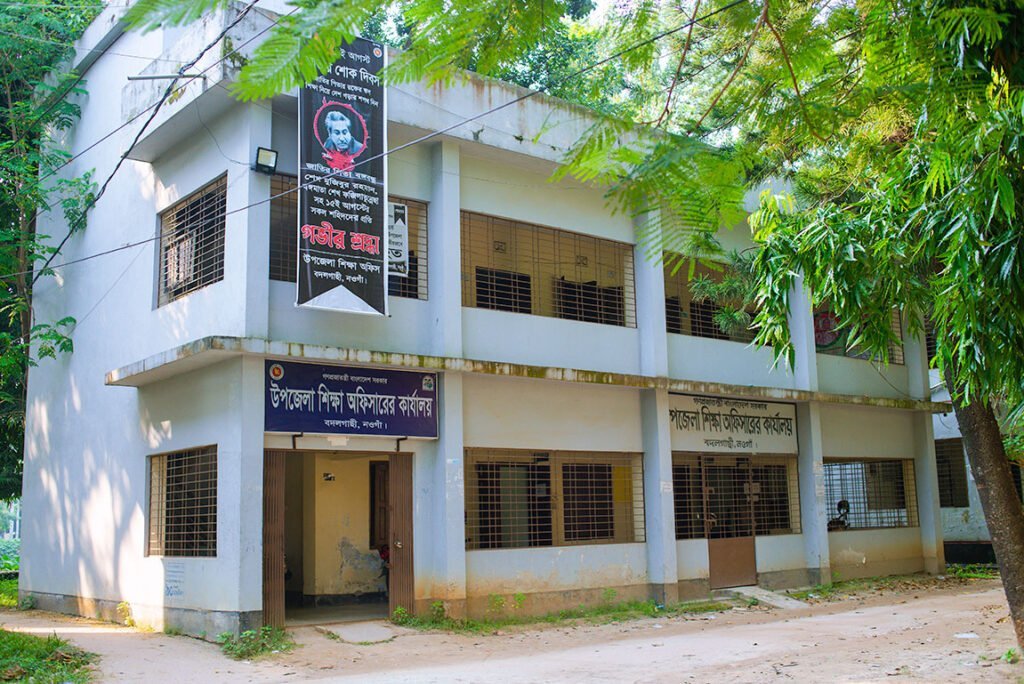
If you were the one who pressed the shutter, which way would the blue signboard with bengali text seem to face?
facing the viewer and to the right of the viewer

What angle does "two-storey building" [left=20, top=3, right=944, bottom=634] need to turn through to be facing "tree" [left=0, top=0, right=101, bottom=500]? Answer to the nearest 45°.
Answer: approximately 135° to its right

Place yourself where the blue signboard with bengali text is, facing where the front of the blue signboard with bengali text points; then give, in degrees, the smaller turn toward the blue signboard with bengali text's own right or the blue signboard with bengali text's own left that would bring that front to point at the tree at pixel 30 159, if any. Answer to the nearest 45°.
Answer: approximately 180°

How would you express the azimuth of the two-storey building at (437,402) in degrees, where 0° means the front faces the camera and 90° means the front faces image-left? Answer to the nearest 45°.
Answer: approximately 315°
